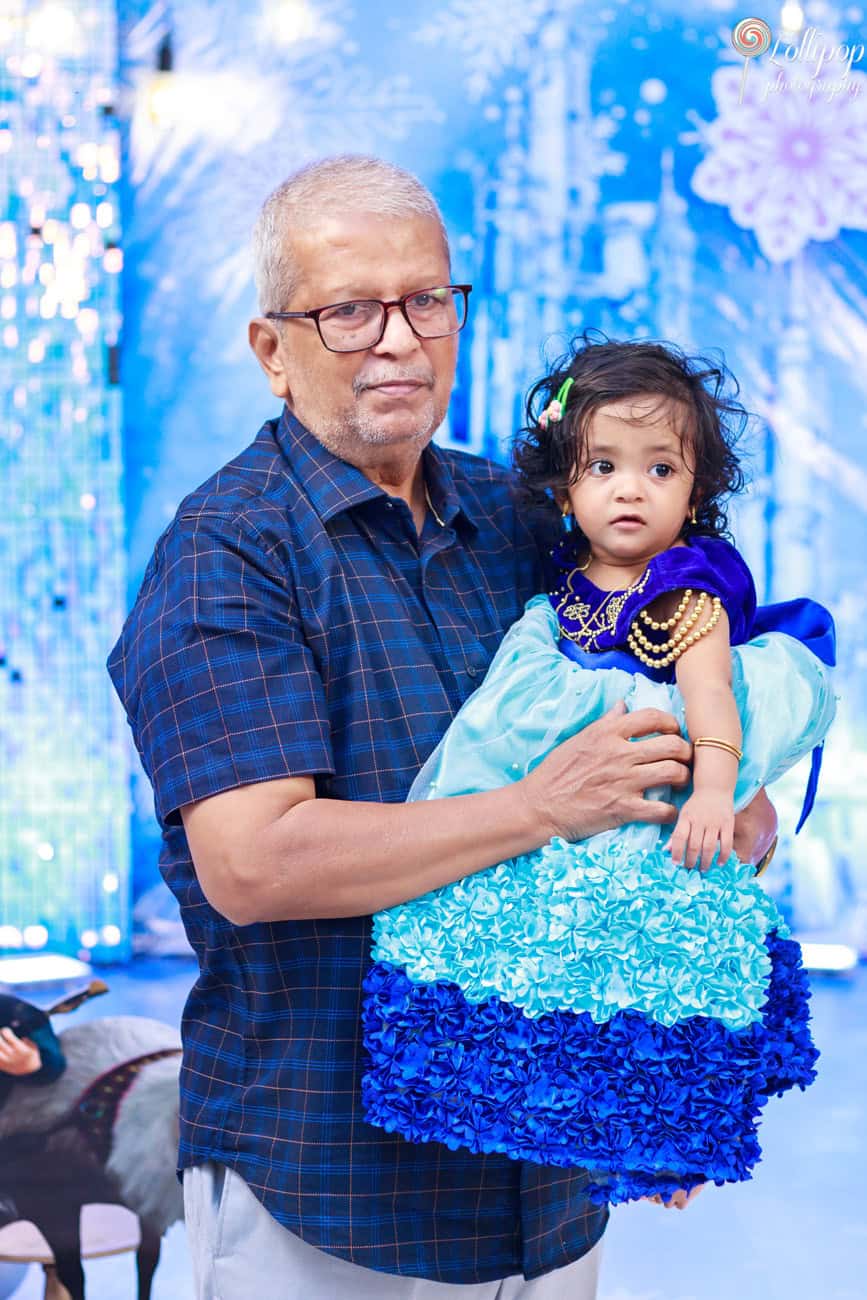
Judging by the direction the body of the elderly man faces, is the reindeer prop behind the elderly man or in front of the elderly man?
behind

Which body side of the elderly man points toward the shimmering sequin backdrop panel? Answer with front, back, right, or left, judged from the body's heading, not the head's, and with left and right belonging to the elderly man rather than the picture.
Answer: back

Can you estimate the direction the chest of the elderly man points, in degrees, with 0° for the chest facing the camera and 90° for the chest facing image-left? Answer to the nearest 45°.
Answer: approximately 315°
